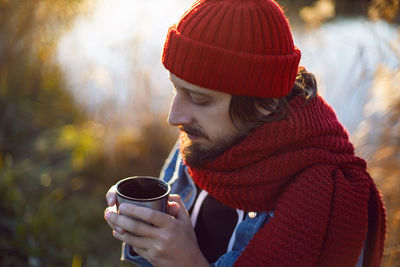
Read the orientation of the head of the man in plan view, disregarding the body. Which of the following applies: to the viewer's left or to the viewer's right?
to the viewer's left
